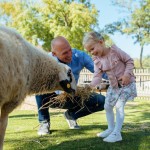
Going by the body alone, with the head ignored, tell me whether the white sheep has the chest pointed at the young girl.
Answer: yes

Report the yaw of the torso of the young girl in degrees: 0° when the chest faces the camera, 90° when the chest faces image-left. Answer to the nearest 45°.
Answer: approximately 45°

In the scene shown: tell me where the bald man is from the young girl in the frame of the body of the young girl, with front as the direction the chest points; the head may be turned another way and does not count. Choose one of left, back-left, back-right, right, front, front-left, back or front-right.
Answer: right

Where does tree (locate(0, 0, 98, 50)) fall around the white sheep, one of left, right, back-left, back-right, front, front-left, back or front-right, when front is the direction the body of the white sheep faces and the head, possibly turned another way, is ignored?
left

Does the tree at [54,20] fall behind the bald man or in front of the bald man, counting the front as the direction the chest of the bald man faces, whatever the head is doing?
behind

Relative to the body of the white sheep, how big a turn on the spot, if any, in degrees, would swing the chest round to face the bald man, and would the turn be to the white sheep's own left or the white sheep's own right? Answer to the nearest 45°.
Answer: approximately 45° to the white sheep's own left

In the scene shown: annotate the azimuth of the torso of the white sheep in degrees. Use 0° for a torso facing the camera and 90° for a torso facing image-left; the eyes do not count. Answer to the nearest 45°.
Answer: approximately 270°

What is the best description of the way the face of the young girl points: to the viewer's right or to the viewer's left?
to the viewer's left

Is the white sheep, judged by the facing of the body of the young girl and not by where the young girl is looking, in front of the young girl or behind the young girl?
in front

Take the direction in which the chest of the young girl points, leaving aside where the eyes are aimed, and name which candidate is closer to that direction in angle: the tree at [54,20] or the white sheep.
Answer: the white sheep
